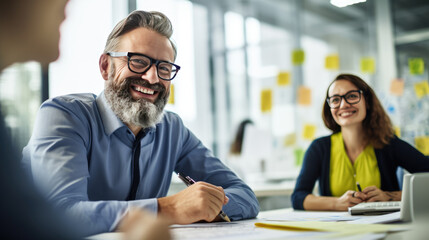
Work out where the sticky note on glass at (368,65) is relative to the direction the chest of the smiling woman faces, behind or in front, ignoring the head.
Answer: behind

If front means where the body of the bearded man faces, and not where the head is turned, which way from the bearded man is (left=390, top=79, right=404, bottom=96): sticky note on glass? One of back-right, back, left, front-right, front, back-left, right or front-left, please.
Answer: left

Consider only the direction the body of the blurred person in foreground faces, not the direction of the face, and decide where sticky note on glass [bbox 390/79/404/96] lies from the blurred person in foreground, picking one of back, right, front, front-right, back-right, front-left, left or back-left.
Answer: front-left

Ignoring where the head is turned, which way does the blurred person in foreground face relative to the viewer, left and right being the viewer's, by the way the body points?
facing to the right of the viewer

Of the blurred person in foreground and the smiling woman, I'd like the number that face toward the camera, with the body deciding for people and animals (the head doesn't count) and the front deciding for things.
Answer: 1

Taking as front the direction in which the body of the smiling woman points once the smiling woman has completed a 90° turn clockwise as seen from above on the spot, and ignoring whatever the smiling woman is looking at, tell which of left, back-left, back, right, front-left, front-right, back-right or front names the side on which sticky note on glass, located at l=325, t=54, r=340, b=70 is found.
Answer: right

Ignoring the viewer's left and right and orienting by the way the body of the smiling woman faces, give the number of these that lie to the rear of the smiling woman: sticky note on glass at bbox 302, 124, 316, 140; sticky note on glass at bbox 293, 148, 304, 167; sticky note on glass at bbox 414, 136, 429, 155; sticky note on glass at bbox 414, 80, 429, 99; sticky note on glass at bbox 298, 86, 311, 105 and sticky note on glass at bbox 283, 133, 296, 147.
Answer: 6

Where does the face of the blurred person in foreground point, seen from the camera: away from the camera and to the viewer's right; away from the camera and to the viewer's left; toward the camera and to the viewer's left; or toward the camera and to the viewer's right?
away from the camera and to the viewer's right

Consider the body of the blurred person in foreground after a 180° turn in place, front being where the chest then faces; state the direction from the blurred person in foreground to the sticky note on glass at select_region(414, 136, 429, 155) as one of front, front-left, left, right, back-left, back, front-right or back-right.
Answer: back-right

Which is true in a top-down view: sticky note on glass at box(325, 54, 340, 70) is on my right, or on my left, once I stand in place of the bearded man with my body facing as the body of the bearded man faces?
on my left

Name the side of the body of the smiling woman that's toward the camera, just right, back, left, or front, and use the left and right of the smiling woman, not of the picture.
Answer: front

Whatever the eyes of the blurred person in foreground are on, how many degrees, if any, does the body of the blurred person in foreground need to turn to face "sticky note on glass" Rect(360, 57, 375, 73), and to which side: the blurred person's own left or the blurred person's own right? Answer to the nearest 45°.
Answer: approximately 45° to the blurred person's own left

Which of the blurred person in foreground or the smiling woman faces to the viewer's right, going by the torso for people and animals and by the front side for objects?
the blurred person in foreground
